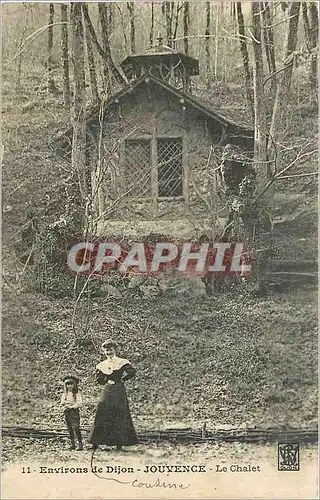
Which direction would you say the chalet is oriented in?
toward the camera

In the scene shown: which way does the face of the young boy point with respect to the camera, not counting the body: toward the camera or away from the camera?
toward the camera

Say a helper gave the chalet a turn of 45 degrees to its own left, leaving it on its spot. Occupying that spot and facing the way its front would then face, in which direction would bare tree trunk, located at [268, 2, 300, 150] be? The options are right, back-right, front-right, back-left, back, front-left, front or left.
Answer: front-left
